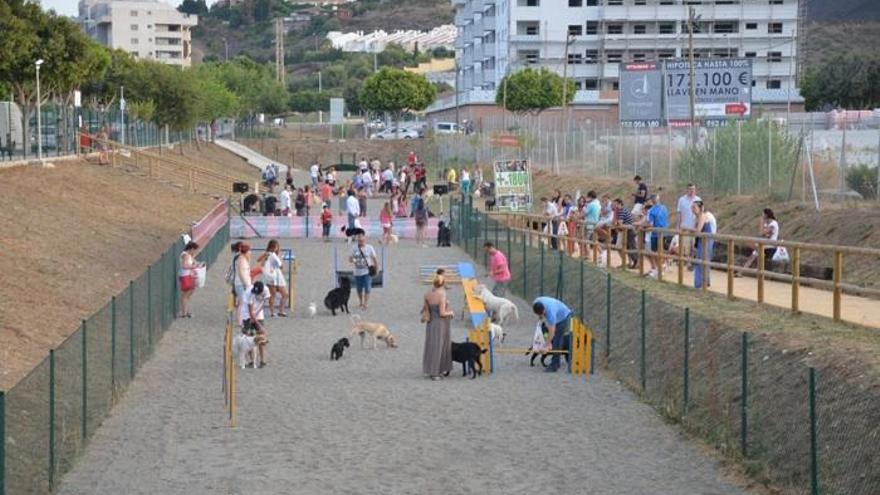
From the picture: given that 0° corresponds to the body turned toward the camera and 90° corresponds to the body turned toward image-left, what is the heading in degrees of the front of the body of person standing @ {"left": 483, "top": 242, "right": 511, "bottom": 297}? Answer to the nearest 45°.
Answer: approximately 90°

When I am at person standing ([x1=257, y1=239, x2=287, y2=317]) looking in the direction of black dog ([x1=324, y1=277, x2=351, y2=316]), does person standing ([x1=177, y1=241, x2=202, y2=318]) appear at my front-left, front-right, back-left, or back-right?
back-left

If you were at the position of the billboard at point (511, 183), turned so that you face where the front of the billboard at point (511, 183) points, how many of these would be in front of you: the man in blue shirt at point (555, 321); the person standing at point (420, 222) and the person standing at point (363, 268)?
3

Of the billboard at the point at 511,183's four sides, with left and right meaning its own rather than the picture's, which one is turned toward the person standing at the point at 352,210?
right

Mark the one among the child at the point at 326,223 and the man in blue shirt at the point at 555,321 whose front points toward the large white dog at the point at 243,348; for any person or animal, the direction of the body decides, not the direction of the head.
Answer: the man in blue shirt
